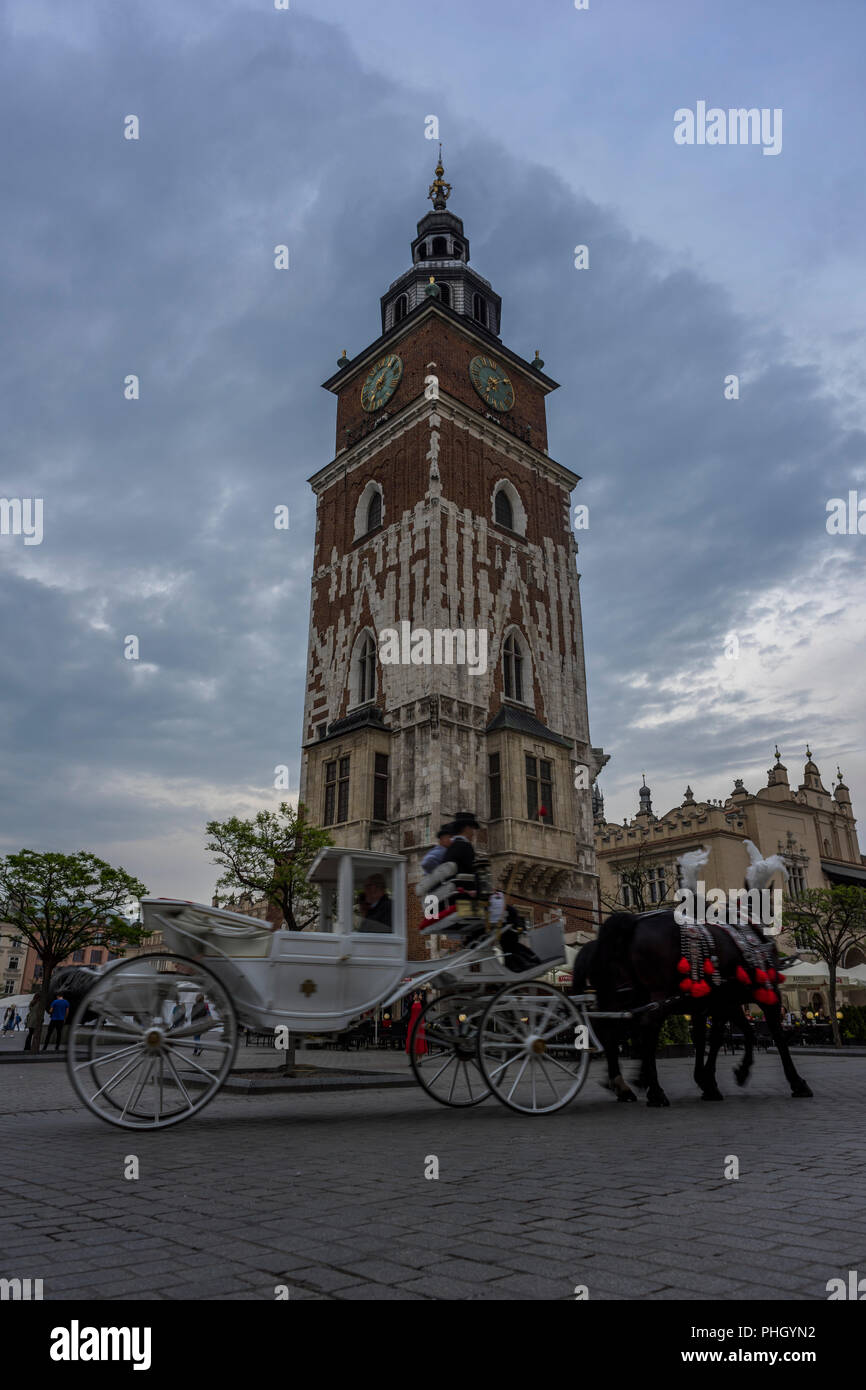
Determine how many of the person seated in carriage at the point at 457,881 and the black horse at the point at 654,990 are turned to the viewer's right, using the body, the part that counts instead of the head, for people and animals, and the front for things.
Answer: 2

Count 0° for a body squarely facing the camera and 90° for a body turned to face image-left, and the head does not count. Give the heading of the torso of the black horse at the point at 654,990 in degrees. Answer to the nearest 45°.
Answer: approximately 270°

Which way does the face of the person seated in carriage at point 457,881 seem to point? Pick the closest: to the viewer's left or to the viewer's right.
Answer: to the viewer's right

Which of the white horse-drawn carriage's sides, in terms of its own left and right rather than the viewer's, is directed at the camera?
right

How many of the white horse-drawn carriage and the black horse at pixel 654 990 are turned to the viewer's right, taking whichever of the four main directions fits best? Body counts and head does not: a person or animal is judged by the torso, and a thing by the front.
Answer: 2

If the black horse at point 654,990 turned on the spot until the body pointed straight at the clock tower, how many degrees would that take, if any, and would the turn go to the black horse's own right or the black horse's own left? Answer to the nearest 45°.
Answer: approximately 90° to the black horse's own left

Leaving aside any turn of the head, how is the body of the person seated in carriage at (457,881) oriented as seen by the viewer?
to the viewer's right
